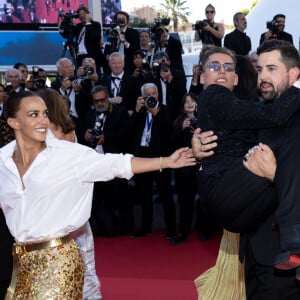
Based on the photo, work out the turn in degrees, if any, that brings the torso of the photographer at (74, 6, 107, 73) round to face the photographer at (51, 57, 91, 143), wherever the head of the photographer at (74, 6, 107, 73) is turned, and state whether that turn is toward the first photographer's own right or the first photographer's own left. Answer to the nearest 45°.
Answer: approximately 45° to the first photographer's own left

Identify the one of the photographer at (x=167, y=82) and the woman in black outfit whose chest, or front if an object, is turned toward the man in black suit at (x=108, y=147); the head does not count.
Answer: the photographer

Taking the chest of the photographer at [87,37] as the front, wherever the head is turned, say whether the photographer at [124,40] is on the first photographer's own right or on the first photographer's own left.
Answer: on the first photographer's own left

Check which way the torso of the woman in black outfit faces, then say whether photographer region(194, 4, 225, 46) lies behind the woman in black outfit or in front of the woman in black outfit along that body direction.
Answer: behind

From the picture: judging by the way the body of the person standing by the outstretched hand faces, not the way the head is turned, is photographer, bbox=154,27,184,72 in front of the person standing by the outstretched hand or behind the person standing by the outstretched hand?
behind

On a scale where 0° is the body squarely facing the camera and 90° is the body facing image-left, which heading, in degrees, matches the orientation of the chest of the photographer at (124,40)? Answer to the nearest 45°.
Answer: approximately 45°

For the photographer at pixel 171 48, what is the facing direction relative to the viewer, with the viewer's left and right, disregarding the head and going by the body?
facing the viewer and to the left of the viewer

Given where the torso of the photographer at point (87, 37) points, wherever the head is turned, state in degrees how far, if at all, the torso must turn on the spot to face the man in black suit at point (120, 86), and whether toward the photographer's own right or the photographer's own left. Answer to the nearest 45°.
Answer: approximately 45° to the photographer's own left

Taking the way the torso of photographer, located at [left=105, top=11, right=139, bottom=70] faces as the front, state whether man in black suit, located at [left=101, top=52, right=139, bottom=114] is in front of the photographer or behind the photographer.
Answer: in front
